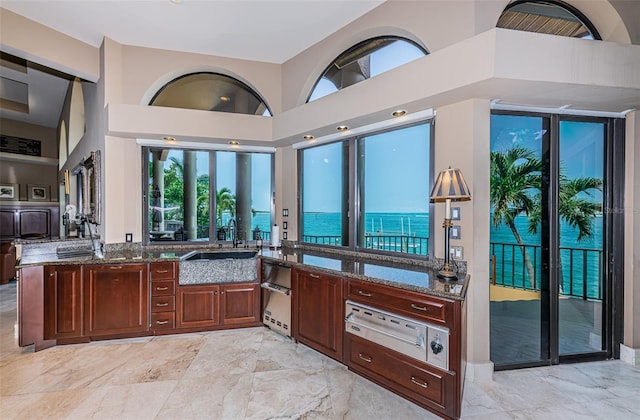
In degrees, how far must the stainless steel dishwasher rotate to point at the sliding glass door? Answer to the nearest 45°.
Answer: approximately 135° to its left

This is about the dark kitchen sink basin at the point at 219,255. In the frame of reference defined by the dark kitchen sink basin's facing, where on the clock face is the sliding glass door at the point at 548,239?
The sliding glass door is roughly at 10 o'clock from the dark kitchen sink basin.

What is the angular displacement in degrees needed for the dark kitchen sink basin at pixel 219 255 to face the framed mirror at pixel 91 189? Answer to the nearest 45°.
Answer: approximately 135° to its right

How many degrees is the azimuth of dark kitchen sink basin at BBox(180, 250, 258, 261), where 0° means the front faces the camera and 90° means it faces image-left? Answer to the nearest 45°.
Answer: approximately 0°

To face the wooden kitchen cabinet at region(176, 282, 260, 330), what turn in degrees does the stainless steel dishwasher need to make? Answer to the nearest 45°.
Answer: approximately 45° to its right

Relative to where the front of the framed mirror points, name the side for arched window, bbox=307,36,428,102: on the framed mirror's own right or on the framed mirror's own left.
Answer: on the framed mirror's own left
